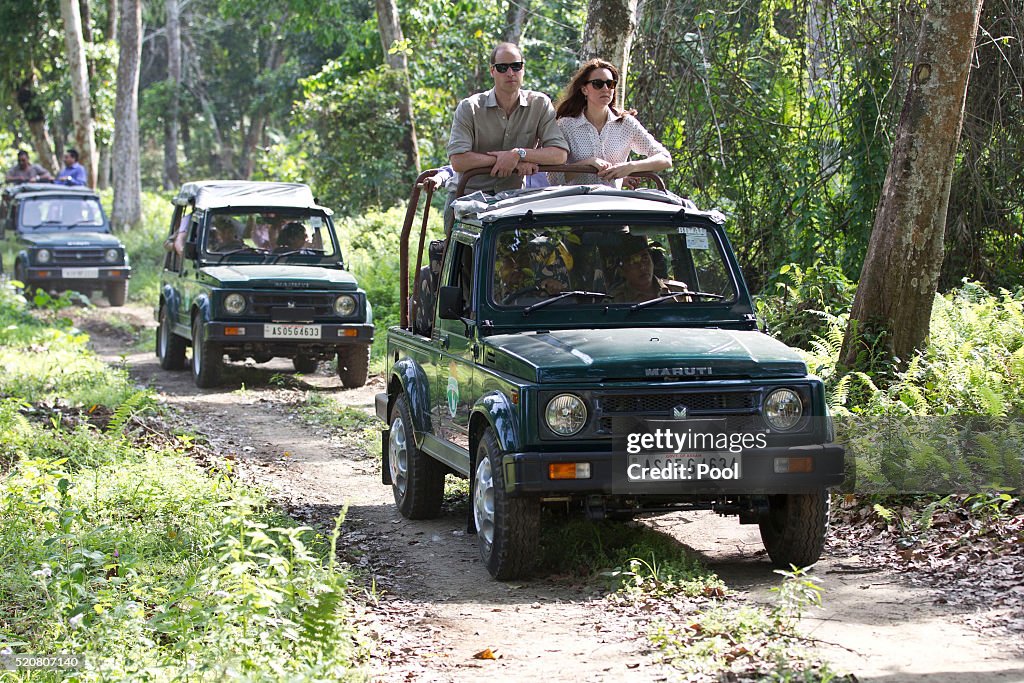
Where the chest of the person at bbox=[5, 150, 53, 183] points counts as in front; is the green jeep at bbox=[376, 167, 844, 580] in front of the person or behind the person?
in front

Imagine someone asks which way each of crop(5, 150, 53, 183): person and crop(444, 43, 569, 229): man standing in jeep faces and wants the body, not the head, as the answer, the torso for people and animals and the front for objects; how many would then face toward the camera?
2

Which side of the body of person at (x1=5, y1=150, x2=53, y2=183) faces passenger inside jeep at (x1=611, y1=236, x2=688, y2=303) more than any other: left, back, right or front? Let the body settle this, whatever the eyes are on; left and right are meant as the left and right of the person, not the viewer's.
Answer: front

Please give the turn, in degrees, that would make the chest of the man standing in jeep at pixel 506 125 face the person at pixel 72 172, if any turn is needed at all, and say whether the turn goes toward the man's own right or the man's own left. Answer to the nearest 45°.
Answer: approximately 135° to the man's own right

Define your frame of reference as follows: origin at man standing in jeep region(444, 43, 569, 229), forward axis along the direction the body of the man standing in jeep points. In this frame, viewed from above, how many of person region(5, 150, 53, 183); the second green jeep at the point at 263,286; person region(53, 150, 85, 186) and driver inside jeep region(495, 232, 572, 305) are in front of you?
1

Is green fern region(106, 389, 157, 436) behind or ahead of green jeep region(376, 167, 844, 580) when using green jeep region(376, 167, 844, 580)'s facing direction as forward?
behind

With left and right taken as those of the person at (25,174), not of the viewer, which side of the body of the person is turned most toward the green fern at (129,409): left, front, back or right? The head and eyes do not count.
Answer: front

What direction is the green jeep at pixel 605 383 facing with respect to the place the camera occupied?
facing the viewer and to the right of the viewer

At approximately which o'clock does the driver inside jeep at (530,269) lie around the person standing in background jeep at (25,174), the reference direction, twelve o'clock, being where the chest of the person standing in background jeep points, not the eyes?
The driver inside jeep is roughly at 12 o'clock from the person standing in background jeep.

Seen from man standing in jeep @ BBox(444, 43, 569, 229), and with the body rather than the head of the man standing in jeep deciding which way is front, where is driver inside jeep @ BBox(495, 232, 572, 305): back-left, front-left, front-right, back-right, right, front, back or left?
front

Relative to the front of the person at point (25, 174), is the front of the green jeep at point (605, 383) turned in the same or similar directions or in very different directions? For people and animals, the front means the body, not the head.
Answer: same or similar directions

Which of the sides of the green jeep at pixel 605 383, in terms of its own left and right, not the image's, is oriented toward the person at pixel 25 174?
back

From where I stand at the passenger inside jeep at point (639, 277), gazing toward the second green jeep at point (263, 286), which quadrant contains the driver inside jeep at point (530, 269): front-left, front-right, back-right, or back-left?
front-left

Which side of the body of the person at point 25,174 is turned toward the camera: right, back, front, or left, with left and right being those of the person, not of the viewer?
front

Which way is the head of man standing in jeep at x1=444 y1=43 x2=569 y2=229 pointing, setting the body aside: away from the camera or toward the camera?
toward the camera
